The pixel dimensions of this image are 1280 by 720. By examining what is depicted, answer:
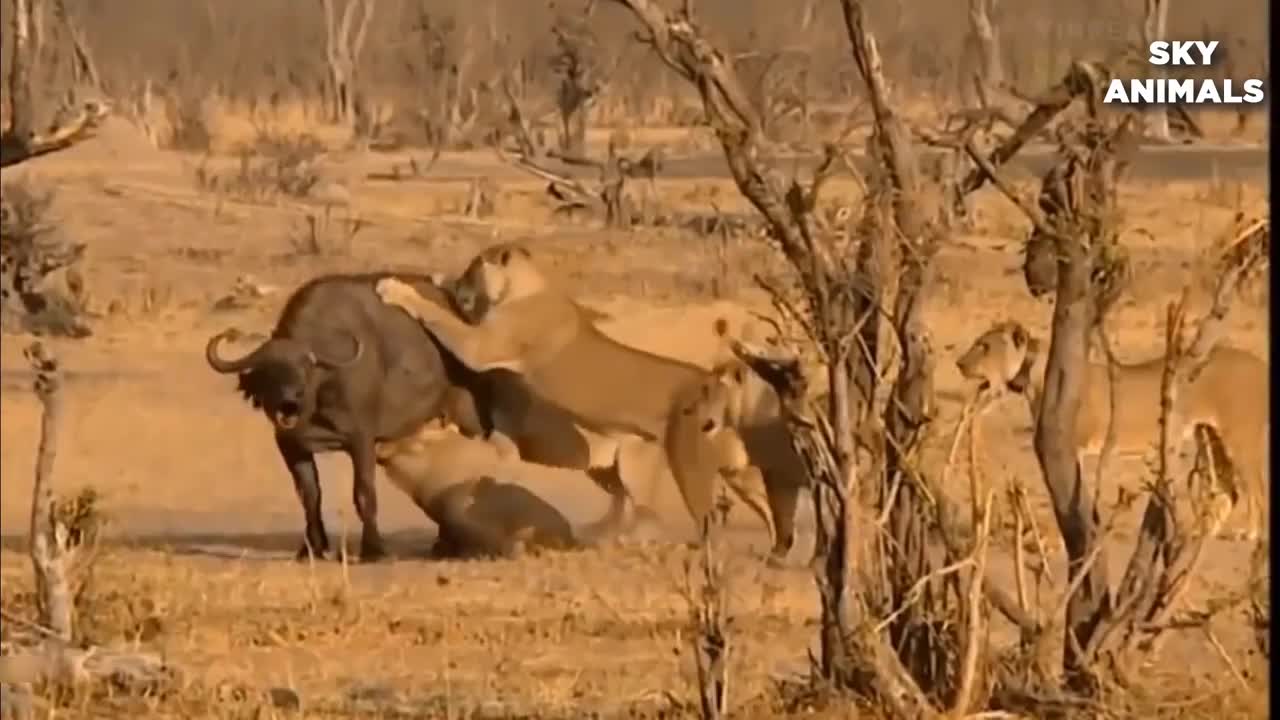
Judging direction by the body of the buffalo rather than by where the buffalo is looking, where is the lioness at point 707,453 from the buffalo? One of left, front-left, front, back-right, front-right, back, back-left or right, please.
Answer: back-left

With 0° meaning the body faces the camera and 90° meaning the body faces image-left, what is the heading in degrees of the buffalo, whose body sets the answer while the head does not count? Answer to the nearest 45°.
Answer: approximately 45°

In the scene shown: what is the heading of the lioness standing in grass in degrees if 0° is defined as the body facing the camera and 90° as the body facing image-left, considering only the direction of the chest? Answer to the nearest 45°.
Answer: approximately 90°

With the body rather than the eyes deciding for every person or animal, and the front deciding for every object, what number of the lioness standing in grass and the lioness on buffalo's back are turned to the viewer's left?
2

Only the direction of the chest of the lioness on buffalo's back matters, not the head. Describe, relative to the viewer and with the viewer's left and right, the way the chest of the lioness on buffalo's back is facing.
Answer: facing to the left of the viewer
